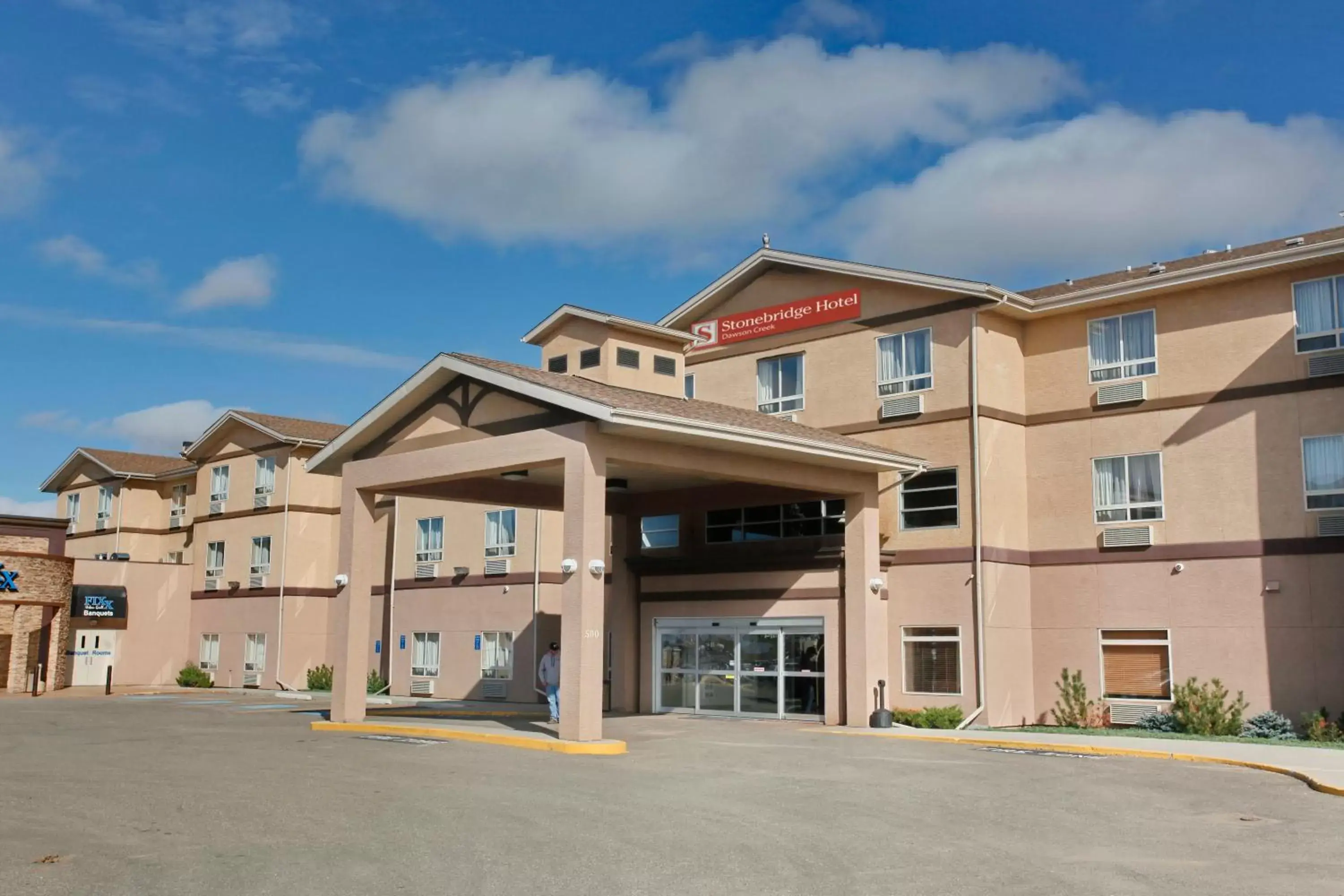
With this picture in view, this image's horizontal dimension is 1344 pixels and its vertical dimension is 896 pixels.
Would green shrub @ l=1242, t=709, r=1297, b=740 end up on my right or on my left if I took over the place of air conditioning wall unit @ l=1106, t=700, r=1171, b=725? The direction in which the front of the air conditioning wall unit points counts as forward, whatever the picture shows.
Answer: on my left

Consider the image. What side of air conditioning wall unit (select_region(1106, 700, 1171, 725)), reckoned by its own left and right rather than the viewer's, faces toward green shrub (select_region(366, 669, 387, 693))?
right

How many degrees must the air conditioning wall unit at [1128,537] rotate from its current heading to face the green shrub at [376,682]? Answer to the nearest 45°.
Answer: approximately 90° to its right

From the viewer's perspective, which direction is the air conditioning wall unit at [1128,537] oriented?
toward the camera

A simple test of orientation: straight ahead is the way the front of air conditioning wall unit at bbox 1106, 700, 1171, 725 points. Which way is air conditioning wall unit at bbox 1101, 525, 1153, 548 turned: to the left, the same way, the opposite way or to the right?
the same way

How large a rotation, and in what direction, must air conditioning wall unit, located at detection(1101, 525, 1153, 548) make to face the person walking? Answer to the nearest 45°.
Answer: approximately 45° to its right

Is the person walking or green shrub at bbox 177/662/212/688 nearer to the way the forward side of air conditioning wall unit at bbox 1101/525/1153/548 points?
the person walking

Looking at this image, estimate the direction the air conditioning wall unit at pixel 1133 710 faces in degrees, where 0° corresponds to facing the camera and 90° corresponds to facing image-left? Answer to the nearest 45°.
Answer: approximately 0°

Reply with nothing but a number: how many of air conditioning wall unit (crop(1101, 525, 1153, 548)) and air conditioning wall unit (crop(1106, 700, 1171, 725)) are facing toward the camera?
2

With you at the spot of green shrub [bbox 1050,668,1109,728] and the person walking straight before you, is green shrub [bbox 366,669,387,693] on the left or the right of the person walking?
right

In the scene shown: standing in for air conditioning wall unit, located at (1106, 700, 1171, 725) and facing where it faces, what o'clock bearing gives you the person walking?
The person walking is roughly at 2 o'clock from the air conditioning wall unit.

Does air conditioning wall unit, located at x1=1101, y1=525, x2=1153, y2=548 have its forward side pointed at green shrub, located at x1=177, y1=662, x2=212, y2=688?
no
